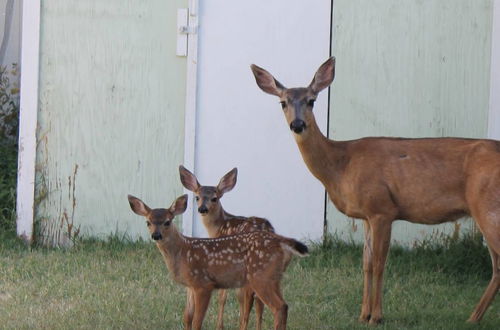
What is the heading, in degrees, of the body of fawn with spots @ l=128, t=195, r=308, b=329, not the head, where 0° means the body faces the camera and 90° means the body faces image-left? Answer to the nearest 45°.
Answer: approximately 90°

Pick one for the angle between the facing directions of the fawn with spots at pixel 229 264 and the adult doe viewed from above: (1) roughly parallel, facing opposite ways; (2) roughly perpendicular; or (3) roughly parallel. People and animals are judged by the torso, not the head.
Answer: roughly parallel

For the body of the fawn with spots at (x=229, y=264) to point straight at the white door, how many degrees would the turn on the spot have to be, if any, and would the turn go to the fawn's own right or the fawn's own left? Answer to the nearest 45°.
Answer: approximately 90° to the fawn's own right

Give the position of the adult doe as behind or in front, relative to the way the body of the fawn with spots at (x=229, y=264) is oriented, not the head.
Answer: behind

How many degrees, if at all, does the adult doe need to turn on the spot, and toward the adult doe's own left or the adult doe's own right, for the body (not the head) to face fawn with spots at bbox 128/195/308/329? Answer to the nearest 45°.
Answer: approximately 45° to the adult doe's own left

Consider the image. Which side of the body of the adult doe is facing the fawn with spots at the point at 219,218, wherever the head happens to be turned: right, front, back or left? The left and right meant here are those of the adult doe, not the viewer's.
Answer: front

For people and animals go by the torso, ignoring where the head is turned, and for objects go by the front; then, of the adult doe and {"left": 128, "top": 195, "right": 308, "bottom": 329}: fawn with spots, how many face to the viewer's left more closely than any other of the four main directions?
2

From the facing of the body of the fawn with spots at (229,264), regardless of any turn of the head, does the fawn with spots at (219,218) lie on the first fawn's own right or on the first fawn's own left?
on the first fawn's own right

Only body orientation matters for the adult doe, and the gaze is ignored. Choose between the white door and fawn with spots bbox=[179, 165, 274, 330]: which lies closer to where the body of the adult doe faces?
the fawn with spots

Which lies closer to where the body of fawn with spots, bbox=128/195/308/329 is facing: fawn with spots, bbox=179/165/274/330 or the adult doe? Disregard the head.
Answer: the fawn with spots

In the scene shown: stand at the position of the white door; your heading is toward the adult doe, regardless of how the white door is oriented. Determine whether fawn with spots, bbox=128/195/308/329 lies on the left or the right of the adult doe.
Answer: right

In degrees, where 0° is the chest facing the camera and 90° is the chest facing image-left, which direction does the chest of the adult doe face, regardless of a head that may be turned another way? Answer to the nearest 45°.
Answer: approximately 90°
